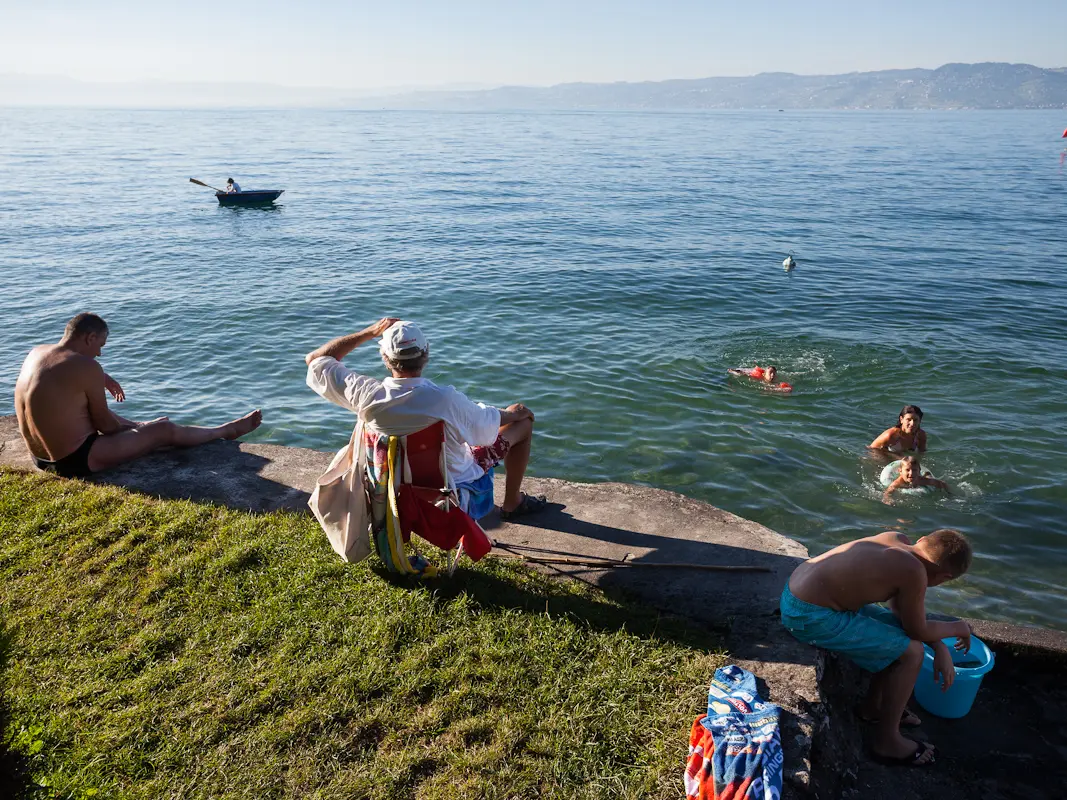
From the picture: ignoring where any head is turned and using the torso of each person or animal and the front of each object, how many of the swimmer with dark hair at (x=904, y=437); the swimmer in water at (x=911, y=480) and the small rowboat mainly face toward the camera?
2

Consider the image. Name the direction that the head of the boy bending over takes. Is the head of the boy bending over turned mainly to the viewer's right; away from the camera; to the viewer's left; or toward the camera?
to the viewer's right

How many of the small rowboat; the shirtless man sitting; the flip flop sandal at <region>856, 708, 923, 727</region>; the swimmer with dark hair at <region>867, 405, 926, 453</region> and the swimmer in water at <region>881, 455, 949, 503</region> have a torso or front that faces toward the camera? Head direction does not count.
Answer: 2

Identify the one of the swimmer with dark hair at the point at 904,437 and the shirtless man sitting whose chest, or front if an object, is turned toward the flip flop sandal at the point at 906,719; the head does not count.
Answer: the swimmer with dark hair

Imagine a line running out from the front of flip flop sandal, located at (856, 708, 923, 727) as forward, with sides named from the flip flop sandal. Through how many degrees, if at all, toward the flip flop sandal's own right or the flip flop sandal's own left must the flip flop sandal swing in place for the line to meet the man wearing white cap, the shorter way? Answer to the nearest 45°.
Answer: approximately 180°

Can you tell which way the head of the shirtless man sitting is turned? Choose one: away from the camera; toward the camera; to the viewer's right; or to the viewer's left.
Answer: to the viewer's right

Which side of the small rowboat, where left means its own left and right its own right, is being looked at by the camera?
right

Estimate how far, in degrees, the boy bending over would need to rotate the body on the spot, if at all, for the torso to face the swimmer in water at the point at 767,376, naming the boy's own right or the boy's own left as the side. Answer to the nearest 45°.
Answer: approximately 90° to the boy's own left

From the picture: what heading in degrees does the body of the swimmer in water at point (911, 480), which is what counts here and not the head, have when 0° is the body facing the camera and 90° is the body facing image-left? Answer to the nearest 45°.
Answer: approximately 0°

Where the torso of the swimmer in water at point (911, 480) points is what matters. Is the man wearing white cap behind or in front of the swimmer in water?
in front

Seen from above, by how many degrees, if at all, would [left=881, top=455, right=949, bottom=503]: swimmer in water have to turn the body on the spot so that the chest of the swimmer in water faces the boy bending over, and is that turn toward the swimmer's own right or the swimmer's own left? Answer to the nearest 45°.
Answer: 0° — they already face them

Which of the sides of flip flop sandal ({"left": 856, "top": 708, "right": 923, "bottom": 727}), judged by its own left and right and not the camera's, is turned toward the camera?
right

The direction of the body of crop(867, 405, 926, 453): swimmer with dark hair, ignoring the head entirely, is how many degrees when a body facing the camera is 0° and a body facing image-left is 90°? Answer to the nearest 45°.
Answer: approximately 0°

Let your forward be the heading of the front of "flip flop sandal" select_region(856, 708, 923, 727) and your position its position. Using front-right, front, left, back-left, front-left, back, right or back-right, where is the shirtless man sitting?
back

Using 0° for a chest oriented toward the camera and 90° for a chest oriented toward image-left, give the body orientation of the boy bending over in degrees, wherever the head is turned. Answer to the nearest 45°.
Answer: approximately 270°

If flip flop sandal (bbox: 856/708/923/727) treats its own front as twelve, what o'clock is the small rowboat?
The small rowboat is roughly at 7 o'clock from the flip flop sandal.

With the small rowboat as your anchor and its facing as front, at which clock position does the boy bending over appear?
The boy bending over is roughly at 3 o'clock from the small rowboat.

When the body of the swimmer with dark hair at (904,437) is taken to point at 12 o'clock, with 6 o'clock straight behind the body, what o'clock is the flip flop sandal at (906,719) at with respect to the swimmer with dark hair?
The flip flop sandal is roughly at 12 o'clock from the swimmer with dark hair.

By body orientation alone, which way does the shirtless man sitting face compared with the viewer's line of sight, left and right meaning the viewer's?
facing away from the viewer and to the right of the viewer

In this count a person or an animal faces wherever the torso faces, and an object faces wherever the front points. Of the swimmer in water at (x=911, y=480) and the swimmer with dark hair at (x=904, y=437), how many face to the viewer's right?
0
